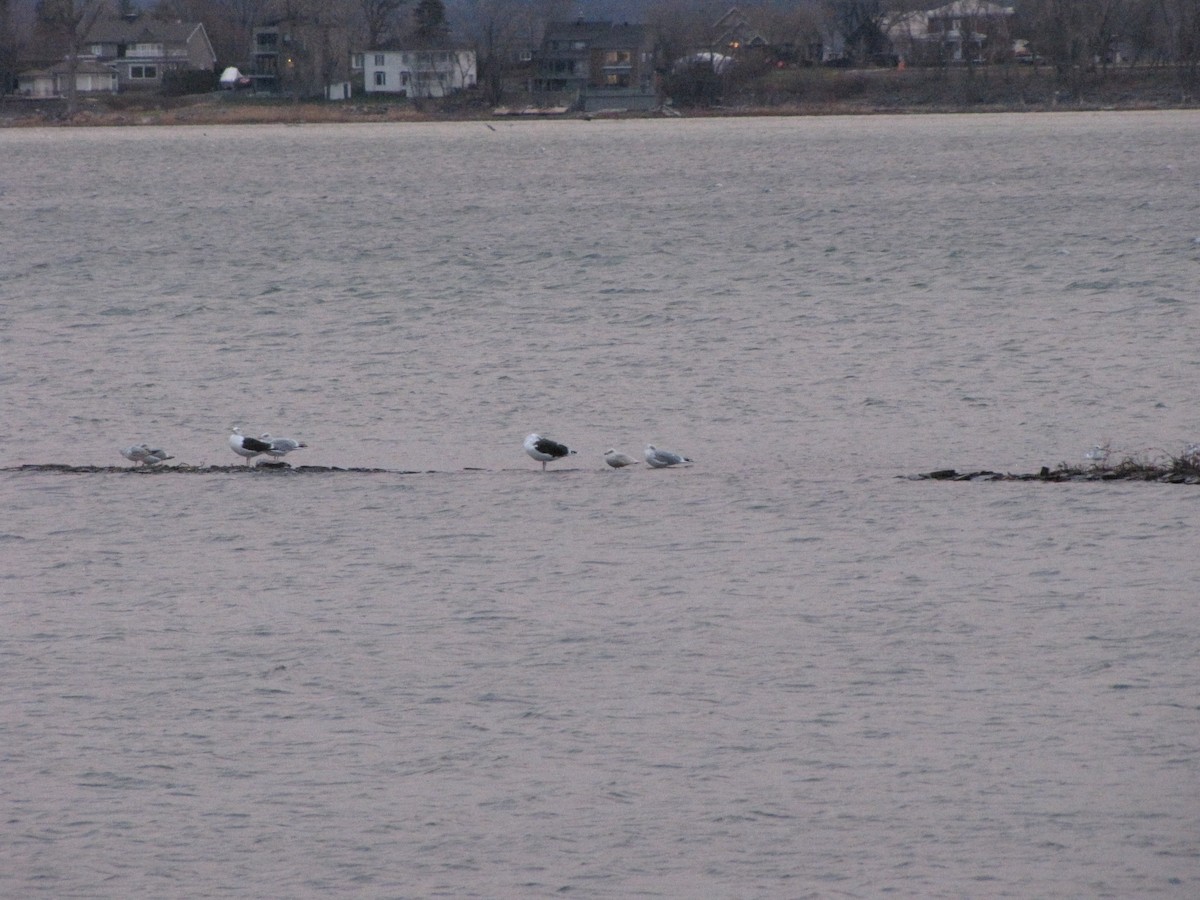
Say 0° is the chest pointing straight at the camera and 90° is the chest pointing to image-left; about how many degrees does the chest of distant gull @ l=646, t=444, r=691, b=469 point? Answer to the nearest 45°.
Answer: approximately 90°

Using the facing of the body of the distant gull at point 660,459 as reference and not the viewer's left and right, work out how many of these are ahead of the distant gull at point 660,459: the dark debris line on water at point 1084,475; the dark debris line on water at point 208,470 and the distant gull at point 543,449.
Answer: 2

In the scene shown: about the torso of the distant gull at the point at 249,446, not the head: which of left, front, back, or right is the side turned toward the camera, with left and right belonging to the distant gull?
left

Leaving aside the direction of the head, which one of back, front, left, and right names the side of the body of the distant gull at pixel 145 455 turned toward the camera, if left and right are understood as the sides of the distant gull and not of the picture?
left

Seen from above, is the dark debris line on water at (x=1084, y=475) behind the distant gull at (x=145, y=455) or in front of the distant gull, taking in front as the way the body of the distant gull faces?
behind

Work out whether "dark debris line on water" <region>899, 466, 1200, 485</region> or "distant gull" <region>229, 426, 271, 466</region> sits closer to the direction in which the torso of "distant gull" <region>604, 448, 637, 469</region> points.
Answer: the distant gull

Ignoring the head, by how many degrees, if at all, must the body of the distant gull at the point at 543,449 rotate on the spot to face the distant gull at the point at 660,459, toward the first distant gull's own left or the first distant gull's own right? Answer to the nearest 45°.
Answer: approximately 180°

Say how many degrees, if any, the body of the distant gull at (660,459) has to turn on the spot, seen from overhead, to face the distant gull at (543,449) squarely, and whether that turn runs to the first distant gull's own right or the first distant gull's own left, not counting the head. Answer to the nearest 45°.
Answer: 0° — it already faces it

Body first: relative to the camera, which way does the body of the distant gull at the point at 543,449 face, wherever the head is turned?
to the viewer's left

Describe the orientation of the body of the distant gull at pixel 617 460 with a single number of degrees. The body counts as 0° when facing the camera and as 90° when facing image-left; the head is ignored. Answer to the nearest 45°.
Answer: approximately 90°

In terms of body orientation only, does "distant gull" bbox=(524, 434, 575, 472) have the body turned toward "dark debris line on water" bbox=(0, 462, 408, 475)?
yes
